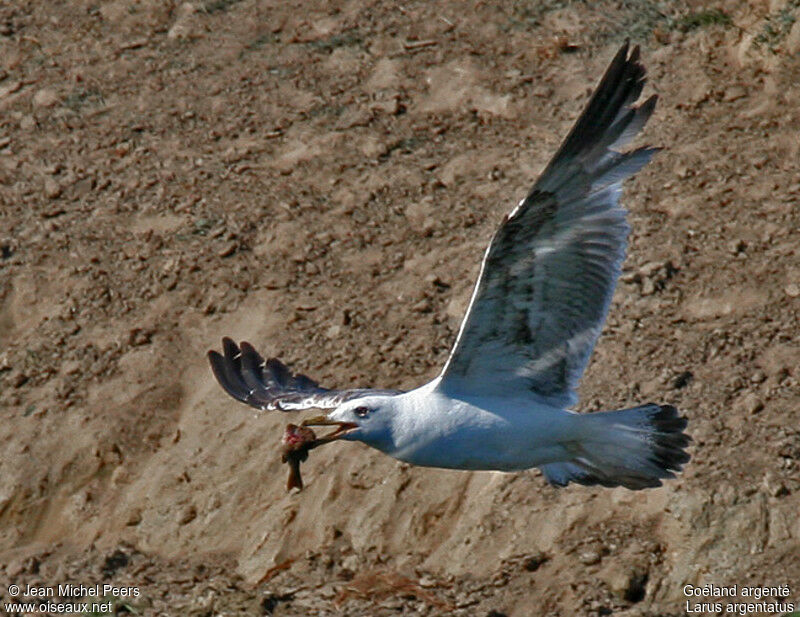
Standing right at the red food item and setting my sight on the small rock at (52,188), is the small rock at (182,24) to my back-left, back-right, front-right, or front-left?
front-right

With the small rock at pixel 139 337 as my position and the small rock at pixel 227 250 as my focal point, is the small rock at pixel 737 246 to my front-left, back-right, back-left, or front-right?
front-right

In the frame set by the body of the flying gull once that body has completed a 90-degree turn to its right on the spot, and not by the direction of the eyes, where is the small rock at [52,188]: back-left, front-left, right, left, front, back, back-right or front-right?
front-left

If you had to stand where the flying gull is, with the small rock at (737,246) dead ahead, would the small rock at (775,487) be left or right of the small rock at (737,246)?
right

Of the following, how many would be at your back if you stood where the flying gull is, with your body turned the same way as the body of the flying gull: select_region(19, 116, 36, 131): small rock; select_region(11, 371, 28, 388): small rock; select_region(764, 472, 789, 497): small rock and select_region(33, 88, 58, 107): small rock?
1

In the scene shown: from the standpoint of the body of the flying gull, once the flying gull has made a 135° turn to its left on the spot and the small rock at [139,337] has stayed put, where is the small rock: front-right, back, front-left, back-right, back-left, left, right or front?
back

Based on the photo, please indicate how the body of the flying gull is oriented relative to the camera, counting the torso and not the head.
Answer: to the viewer's left

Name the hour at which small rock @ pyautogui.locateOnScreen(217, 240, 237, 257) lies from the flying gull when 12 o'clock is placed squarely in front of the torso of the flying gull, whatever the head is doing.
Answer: The small rock is roughly at 2 o'clock from the flying gull.

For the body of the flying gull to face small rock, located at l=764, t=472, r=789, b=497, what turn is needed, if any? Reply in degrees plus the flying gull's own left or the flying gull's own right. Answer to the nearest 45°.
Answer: approximately 180°

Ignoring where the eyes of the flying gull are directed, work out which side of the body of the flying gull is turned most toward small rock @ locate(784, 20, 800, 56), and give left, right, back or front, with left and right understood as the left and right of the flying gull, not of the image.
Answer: right

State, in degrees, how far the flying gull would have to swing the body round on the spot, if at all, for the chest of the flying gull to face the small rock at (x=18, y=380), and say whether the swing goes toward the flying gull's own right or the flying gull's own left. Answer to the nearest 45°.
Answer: approximately 45° to the flying gull's own right
